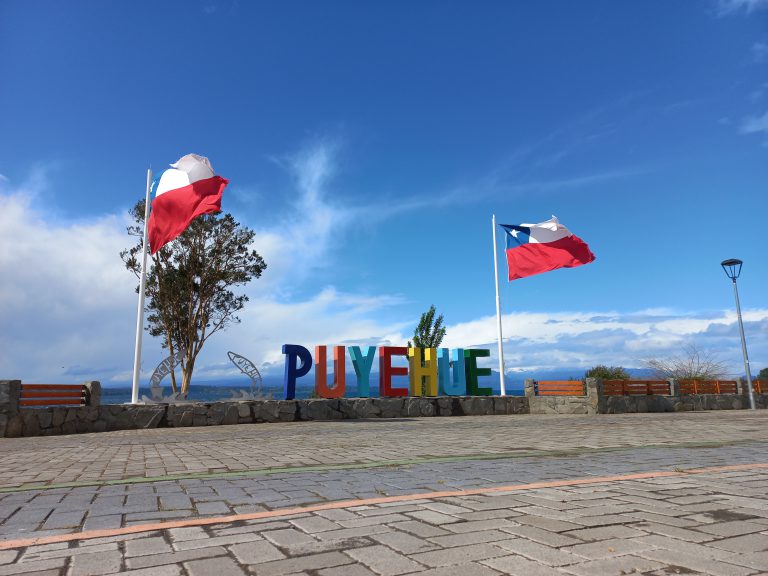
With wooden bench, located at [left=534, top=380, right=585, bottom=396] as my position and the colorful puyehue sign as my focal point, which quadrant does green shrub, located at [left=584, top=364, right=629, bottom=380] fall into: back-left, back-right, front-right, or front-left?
back-right

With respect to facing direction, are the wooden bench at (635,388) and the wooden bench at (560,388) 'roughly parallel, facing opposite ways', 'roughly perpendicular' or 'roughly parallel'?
roughly parallel
